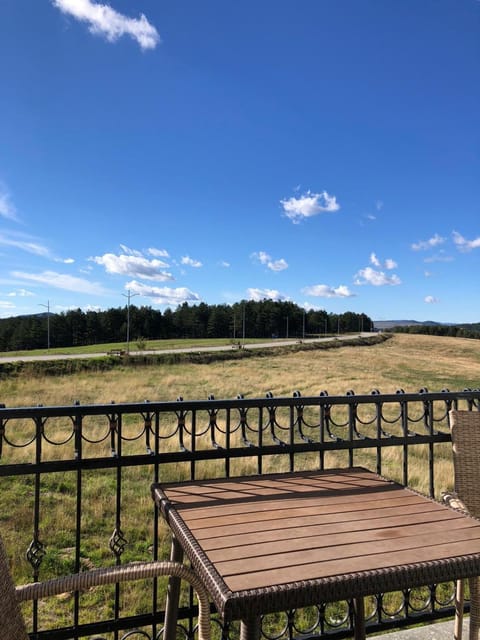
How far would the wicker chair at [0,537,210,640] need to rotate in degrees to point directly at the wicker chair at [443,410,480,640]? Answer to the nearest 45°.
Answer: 0° — it already faces it

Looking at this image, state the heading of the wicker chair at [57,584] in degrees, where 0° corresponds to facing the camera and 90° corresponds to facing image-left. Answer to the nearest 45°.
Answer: approximately 270°

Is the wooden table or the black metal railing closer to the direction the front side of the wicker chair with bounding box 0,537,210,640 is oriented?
the wooden table

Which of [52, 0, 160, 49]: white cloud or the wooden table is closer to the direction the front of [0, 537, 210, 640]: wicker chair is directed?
the wooden table

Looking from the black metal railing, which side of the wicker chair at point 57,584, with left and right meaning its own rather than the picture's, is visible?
left

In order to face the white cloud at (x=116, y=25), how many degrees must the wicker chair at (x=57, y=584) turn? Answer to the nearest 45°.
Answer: approximately 90° to its left
